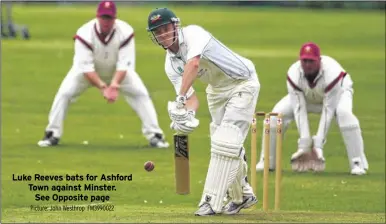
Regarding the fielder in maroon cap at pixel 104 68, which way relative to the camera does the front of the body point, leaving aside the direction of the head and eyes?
toward the camera

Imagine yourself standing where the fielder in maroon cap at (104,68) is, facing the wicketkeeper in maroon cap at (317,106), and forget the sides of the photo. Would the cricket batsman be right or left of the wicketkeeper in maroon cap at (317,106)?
right

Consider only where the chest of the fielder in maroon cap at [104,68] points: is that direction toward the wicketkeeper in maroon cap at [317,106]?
no

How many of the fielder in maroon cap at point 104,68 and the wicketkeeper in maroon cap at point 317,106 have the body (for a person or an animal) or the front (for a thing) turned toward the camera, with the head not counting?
2

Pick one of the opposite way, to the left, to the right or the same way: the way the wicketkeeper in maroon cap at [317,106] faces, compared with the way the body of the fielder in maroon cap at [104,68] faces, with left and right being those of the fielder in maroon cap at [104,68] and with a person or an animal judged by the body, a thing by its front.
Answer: the same way

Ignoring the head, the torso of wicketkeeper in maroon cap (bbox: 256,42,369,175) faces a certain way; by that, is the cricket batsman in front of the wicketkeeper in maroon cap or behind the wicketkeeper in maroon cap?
in front

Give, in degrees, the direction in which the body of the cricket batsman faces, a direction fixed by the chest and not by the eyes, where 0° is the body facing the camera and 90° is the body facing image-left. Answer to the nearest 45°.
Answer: approximately 45°

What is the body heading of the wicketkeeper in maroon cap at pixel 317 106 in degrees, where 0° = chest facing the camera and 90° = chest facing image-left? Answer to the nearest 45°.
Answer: approximately 0°
